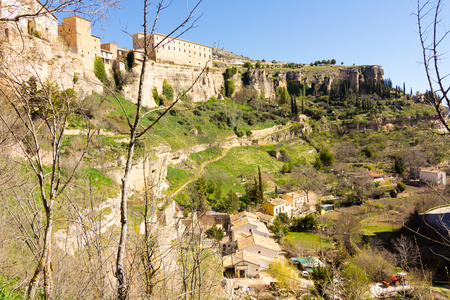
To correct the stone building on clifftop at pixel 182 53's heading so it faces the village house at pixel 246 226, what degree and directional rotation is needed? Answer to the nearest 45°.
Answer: approximately 45° to its right

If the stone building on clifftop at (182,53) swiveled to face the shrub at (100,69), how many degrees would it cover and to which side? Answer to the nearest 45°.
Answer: approximately 90° to its right

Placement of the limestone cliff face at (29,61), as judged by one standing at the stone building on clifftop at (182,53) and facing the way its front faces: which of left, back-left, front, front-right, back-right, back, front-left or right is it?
front-right

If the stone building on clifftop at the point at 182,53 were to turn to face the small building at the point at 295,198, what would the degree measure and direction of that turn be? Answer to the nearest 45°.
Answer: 0° — it already faces it

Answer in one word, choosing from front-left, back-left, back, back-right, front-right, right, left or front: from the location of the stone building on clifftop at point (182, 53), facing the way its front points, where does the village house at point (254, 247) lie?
front-right

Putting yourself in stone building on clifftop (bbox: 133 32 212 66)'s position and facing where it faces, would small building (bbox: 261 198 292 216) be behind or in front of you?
in front

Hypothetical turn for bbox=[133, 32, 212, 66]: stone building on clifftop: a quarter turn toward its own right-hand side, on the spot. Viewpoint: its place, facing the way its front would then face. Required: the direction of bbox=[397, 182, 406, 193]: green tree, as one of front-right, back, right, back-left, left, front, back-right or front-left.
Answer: left

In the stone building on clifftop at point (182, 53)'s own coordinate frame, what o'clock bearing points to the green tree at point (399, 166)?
The green tree is roughly at 11 o'clock from the stone building on clifftop.

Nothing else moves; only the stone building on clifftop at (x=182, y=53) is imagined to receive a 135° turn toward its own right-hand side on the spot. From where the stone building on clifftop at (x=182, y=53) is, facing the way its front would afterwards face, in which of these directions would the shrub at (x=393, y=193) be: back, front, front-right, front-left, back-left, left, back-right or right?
back-left

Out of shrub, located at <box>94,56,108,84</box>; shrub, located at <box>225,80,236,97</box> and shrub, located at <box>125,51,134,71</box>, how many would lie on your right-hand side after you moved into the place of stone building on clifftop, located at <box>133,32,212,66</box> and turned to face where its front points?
2

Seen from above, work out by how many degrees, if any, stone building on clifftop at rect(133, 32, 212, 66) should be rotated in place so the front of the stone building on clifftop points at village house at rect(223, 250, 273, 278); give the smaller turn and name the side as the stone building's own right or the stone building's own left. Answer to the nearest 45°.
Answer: approximately 45° to the stone building's own right

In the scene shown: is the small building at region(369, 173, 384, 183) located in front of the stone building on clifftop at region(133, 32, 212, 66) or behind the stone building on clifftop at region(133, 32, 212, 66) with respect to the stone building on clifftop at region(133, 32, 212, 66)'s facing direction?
in front

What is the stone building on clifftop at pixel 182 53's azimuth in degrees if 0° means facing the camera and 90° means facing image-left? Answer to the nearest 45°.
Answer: approximately 315°

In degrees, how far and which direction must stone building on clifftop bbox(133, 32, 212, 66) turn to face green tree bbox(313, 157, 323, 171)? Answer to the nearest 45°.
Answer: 0° — it already faces it
